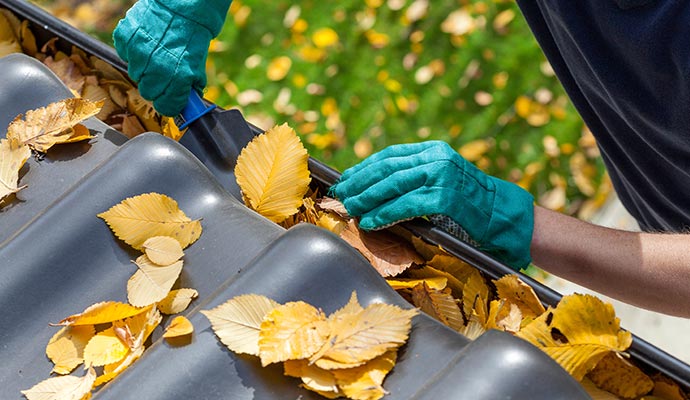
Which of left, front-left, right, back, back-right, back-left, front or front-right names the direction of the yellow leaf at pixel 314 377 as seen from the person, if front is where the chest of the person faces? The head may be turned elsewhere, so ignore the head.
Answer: front

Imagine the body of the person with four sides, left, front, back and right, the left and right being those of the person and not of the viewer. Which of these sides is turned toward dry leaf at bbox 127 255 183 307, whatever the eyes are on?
front

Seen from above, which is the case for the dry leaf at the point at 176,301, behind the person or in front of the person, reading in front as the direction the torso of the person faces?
in front

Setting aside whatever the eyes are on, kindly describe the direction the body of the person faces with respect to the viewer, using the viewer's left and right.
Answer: facing the viewer and to the left of the viewer

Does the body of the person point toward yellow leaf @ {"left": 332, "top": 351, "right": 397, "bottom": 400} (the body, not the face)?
yes

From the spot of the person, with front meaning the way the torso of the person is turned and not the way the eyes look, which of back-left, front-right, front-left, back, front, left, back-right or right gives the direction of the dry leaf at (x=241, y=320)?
front

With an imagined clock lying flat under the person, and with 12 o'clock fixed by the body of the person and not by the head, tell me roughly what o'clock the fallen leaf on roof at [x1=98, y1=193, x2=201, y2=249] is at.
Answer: The fallen leaf on roof is roughly at 1 o'clock from the person.

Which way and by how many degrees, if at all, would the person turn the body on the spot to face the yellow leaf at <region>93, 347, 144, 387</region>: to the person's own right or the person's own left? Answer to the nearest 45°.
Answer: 0° — they already face it
